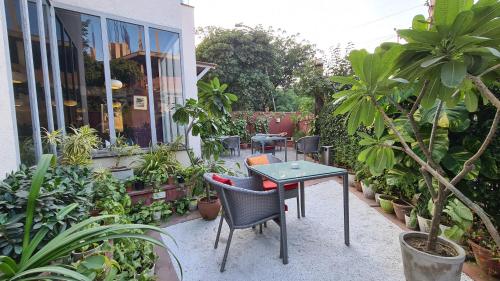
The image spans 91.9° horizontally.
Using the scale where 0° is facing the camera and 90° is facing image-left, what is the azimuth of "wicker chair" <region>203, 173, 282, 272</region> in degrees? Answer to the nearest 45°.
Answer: approximately 225°

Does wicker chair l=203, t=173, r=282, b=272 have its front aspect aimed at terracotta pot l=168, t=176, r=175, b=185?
no

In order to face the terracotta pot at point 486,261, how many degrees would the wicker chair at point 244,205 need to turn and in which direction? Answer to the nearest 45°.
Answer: approximately 45° to its right

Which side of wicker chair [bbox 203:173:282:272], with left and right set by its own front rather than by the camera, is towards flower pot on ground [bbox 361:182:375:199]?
front

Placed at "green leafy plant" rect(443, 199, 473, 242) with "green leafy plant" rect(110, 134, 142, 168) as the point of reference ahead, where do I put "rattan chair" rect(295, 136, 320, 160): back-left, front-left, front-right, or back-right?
front-right

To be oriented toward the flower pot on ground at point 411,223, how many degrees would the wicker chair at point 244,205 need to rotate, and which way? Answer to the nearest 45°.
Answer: approximately 45° to its right

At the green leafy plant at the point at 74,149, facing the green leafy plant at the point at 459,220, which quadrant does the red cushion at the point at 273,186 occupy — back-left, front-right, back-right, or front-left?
front-left

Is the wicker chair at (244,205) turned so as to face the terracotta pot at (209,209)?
no

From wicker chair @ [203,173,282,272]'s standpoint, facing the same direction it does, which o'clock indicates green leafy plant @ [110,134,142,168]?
The green leafy plant is roughly at 9 o'clock from the wicker chair.

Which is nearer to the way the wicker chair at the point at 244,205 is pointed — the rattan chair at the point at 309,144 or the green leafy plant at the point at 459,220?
the rattan chair

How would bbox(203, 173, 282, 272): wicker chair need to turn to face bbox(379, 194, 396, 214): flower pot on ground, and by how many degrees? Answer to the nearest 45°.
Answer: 0° — it already faces it

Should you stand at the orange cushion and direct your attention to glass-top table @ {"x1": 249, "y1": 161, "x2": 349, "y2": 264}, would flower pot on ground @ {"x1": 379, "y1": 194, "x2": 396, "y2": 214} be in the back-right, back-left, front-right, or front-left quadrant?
front-left

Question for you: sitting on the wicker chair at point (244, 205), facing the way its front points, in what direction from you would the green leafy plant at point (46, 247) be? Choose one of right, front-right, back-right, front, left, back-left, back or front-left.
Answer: back

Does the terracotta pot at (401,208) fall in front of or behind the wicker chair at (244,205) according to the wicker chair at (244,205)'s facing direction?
in front

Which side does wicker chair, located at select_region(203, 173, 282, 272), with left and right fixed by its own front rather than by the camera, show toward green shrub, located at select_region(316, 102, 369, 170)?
front

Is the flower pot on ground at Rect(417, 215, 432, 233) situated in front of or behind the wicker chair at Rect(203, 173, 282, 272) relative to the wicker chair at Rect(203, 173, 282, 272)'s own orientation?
in front

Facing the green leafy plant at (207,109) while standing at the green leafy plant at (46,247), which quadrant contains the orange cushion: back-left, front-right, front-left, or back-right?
front-right

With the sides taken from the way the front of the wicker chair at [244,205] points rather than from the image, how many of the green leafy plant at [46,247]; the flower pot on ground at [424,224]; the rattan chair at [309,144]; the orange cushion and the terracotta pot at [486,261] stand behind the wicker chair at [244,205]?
1

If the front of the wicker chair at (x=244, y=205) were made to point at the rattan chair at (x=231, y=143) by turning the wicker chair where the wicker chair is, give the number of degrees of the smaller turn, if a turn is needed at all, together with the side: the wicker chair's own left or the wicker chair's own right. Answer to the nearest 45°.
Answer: approximately 45° to the wicker chair's own left

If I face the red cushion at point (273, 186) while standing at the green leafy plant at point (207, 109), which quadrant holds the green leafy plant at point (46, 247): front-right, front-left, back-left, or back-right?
front-right
